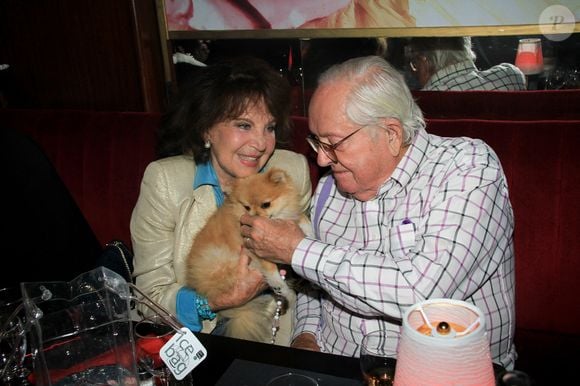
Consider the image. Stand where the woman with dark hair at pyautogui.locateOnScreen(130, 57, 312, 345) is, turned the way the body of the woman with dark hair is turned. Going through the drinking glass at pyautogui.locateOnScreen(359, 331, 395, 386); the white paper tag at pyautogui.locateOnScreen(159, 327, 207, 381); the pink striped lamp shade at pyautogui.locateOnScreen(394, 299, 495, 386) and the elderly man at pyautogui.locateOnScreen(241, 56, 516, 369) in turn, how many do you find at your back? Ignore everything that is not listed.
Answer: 0

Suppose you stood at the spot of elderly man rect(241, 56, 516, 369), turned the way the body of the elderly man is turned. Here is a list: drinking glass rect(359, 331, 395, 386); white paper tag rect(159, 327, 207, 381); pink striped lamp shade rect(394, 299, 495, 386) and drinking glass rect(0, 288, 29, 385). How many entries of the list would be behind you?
0

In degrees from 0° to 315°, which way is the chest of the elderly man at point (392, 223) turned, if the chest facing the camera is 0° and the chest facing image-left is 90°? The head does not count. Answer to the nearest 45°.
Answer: approximately 45°

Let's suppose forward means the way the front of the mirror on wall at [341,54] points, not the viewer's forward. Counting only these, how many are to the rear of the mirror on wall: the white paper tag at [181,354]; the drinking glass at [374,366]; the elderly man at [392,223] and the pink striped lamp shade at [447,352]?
0

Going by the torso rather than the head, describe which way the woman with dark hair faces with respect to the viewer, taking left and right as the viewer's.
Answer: facing the viewer and to the right of the viewer

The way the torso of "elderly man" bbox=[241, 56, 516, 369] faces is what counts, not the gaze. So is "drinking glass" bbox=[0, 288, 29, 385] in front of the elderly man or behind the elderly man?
in front

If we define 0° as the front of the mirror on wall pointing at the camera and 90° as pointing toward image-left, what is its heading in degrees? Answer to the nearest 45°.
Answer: approximately 0°

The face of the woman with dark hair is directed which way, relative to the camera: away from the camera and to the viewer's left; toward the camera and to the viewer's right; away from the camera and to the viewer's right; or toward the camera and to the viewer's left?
toward the camera and to the viewer's right

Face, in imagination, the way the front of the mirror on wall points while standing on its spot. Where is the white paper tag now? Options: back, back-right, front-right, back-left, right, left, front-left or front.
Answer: front

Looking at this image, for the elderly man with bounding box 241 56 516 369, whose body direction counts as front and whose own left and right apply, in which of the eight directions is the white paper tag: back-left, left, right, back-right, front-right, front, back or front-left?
front

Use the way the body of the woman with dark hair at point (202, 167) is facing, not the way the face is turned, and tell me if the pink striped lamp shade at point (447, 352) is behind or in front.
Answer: in front

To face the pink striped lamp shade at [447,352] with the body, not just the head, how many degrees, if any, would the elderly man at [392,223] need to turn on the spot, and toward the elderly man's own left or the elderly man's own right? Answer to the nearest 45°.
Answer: approximately 45° to the elderly man's own left

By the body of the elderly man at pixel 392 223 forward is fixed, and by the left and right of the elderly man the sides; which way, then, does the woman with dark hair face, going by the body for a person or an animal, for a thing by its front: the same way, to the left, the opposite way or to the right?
to the left

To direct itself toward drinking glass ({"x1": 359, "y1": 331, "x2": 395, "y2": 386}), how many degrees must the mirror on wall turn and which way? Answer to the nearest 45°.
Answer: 0° — it already faces it

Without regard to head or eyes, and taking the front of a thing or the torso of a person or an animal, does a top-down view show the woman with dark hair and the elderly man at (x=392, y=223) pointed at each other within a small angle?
no

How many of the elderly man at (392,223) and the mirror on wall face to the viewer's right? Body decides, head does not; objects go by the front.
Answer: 0

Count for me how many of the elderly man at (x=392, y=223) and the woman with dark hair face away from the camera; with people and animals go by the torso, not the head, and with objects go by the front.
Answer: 0

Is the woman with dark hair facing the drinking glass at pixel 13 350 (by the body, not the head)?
no
